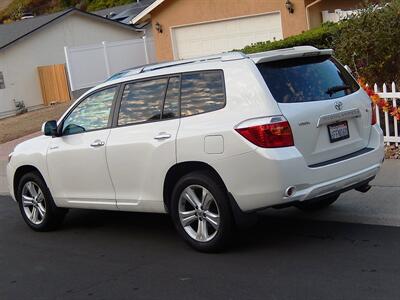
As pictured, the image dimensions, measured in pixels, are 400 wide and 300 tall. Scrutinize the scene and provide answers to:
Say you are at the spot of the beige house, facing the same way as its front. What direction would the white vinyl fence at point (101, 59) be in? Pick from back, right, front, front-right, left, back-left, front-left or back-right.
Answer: back-right

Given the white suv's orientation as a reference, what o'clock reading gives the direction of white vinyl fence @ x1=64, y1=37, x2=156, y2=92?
The white vinyl fence is roughly at 1 o'clock from the white suv.

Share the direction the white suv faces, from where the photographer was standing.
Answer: facing away from the viewer and to the left of the viewer

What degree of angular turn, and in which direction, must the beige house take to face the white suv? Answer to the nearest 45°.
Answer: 0° — it already faces it

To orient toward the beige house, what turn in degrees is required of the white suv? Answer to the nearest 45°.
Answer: approximately 45° to its right

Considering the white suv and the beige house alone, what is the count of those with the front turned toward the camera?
1

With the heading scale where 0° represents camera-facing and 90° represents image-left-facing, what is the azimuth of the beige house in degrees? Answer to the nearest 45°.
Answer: approximately 0°
